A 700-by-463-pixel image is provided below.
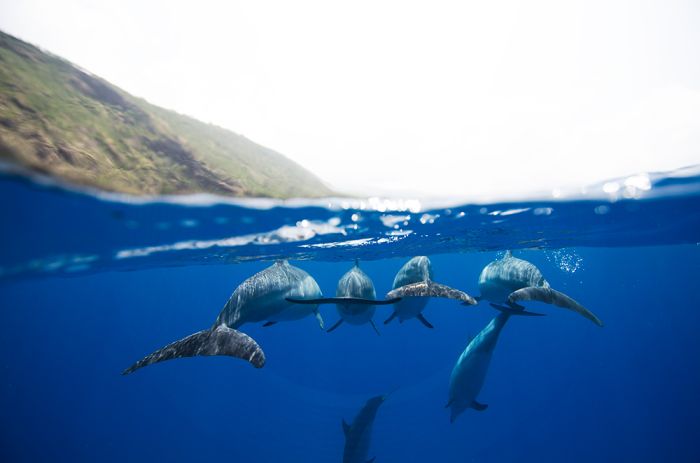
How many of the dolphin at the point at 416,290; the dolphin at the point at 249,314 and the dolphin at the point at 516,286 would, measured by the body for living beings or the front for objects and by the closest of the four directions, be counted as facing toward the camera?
0

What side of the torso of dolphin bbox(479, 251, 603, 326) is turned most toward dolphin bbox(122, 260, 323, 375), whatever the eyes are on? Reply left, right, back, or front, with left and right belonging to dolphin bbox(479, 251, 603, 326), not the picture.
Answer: left

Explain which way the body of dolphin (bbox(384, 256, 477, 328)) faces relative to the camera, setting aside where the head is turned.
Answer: away from the camera

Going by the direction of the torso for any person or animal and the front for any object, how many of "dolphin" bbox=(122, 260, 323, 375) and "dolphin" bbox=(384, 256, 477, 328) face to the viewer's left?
0

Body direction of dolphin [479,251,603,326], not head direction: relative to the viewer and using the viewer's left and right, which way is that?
facing away from the viewer and to the left of the viewer

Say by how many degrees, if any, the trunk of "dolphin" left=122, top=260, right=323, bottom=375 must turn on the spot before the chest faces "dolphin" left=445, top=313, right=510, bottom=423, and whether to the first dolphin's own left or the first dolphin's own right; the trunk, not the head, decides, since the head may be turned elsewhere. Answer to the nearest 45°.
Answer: approximately 45° to the first dolphin's own right

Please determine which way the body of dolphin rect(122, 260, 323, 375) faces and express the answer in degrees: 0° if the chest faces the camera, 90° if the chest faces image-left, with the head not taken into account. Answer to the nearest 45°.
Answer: approximately 225°

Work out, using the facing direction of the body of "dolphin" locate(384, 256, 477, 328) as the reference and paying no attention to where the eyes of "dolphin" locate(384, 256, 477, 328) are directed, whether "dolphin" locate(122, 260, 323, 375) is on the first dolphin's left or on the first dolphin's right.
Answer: on the first dolphin's left

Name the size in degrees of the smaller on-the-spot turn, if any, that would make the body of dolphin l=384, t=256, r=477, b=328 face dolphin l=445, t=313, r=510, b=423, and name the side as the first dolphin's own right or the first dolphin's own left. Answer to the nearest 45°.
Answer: approximately 45° to the first dolphin's own right

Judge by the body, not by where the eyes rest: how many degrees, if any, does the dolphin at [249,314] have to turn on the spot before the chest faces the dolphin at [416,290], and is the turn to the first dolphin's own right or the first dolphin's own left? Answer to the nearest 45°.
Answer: approximately 45° to the first dolphin's own right
